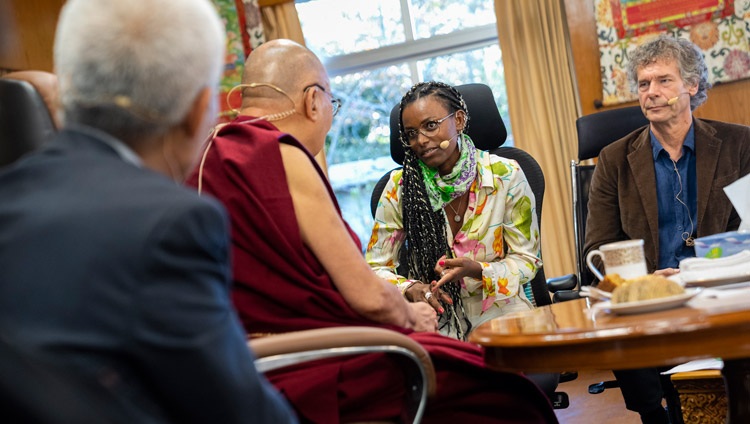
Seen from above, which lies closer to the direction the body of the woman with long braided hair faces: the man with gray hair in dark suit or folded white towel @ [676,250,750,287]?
the man with gray hair in dark suit

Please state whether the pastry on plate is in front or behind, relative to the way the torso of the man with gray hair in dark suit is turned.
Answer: in front

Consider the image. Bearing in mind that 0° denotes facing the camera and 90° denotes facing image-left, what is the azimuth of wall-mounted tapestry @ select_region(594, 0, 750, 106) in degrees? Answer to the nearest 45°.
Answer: approximately 0°

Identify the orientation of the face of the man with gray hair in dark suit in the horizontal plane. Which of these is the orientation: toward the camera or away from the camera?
away from the camera

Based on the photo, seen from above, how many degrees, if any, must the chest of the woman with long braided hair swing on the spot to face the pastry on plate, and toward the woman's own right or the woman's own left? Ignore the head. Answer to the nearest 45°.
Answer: approximately 45° to the woman's own left

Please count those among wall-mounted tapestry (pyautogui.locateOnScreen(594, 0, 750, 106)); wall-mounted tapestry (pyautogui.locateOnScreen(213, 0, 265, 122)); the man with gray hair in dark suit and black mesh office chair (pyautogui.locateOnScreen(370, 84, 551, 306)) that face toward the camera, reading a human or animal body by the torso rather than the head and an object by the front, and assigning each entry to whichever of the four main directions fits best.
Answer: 3

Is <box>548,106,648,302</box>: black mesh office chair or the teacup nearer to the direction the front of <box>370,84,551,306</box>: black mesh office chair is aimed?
the teacup

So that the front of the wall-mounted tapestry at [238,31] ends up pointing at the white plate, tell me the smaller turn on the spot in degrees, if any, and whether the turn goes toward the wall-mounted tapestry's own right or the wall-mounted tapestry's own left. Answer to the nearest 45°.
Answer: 0° — it already faces it

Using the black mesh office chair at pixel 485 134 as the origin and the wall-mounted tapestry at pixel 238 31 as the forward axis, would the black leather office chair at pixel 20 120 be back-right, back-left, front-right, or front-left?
back-left
